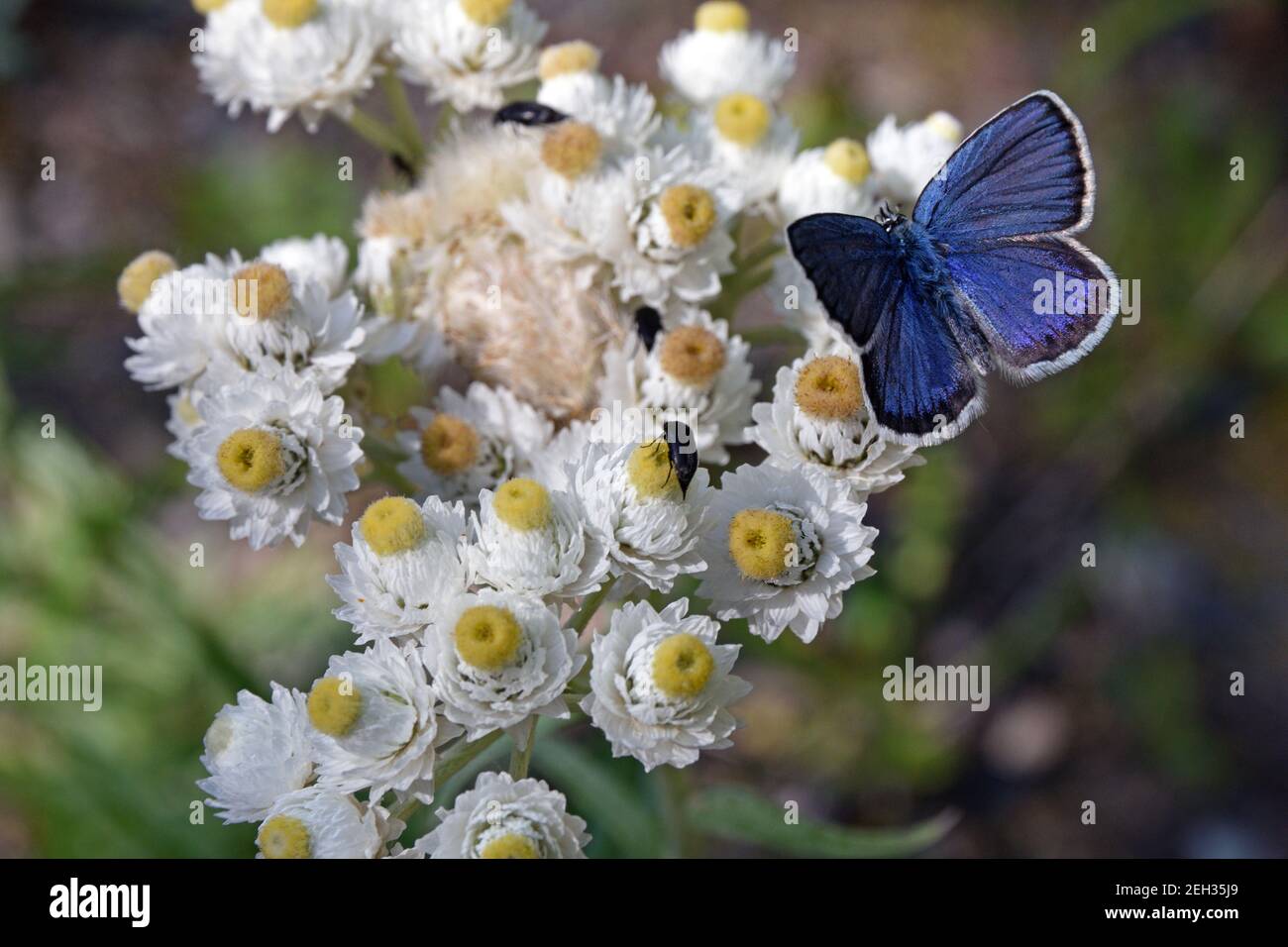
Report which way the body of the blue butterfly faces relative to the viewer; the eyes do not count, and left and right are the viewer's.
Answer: facing away from the viewer and to the left of the viewer

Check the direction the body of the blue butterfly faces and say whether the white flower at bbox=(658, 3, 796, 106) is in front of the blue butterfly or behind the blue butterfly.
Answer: in front

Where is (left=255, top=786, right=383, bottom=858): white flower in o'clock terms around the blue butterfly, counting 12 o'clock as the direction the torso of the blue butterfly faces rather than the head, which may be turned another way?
The white flower is roughly at 10 o'clock from the blue butterfly.
